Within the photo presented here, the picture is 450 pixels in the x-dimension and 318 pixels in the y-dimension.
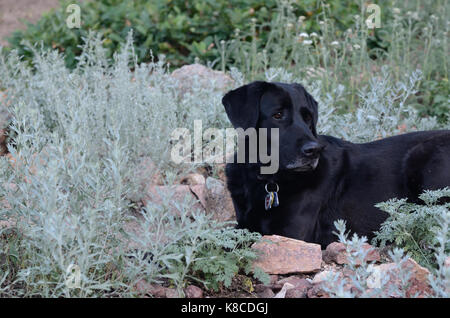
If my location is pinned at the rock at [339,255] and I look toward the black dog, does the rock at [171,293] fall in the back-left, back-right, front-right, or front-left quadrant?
back-left

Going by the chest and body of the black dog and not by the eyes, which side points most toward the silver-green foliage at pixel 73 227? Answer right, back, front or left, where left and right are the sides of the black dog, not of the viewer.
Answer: front

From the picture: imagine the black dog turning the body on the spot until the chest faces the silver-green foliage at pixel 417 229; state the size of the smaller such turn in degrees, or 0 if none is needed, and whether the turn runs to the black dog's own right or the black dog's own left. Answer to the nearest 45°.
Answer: approximately 90° to the black dog's own left

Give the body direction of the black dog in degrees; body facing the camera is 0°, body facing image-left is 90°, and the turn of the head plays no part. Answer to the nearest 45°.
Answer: approximately 45°

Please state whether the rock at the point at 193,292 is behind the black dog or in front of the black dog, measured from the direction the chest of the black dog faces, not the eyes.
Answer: in front

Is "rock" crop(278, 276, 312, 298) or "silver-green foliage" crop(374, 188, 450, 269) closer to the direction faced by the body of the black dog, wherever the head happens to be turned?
the rock

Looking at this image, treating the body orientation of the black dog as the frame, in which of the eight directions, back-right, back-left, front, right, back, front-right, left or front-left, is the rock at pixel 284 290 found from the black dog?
front-left

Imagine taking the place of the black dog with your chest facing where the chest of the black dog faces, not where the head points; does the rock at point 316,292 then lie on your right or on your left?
on your left
